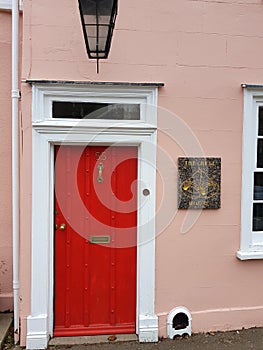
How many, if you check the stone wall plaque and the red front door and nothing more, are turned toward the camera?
2

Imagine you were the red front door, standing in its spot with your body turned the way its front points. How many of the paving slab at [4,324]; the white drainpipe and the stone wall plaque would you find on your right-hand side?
2

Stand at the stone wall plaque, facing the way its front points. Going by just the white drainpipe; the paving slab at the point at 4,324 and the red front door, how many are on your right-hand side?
3

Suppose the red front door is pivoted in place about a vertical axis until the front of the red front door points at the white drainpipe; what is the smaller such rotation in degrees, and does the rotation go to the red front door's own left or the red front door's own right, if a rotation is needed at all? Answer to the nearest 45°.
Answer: approximately 90° to the red front door's own right

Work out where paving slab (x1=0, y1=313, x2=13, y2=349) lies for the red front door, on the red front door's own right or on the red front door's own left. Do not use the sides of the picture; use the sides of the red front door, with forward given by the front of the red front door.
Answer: on the red front door's own right

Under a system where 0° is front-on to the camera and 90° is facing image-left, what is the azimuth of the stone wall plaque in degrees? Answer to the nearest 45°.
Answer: approximately 0°

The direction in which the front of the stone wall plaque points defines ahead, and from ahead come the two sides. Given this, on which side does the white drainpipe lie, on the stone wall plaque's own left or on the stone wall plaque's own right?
on the stone wall plaque's own right

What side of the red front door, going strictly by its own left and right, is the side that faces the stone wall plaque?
left

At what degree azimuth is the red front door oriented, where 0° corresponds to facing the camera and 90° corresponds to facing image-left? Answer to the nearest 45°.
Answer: approximately 0°
